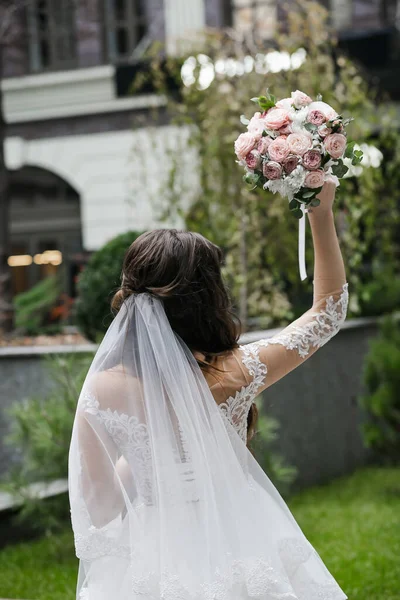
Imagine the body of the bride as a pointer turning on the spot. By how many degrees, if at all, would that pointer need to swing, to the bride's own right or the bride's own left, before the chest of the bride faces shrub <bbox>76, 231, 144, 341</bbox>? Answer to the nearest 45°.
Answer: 0° — they already face it

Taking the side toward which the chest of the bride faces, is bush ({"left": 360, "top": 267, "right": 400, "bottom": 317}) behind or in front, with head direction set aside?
in front

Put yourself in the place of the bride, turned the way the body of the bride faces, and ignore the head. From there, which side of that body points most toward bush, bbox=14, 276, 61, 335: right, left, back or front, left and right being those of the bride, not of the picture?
front

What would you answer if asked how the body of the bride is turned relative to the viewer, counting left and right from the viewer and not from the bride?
facing away from the viewer

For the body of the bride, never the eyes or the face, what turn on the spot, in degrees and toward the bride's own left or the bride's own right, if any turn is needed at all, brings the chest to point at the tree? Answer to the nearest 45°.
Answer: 0° — they already face it

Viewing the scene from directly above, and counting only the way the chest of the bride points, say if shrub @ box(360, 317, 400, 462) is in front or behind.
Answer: in front

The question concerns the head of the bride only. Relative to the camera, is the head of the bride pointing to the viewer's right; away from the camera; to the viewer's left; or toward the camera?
away from the camera
